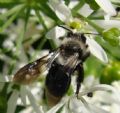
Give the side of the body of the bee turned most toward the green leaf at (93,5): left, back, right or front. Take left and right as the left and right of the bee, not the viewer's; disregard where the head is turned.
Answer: front

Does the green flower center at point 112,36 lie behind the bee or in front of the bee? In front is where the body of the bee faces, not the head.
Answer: in front

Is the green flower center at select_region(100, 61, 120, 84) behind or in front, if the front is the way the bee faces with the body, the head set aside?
in front

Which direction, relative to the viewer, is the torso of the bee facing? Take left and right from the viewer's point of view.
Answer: facing away from the viewer and to the right of the viewer
